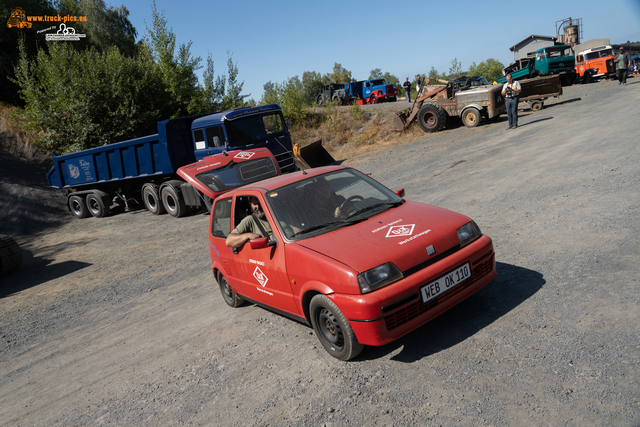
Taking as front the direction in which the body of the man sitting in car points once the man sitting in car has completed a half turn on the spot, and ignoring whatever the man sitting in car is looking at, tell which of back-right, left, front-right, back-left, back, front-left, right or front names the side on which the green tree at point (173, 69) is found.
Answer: front-right

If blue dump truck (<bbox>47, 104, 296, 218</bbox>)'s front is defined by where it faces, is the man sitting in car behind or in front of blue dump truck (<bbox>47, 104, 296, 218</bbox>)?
in front

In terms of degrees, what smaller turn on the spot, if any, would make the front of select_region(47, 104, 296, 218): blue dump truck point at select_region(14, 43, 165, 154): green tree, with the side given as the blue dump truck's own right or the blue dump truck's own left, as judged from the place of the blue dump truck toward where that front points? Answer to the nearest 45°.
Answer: approximately 135° to the blue dump truck's own left

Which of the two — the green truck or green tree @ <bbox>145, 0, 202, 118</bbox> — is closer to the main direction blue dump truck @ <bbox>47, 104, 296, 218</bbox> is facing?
the green truck

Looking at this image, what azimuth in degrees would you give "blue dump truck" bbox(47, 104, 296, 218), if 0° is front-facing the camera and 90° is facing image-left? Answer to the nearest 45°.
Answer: approximately 315°

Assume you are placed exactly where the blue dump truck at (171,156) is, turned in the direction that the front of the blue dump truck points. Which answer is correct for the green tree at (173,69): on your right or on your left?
on your left
